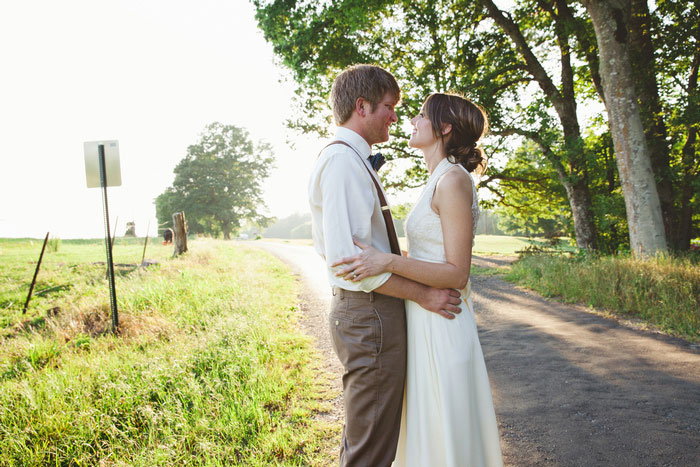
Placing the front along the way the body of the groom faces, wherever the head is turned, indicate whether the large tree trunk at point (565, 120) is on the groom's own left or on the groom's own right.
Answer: on the groom's own left

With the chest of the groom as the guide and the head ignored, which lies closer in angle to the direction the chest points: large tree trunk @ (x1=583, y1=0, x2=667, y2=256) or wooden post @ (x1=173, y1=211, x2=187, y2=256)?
the large tree trunk

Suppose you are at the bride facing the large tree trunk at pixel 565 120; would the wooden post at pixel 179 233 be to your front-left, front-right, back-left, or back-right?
front-left

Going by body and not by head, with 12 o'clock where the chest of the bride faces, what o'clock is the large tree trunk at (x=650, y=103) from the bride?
The large tree trunk is roughly at 4 o'clock from the bride.

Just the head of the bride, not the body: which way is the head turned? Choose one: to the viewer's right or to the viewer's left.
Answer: to the viewer's left

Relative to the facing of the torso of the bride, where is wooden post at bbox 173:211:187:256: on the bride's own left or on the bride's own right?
on the bride's own right

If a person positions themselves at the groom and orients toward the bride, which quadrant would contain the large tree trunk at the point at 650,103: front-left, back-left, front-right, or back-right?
front-left

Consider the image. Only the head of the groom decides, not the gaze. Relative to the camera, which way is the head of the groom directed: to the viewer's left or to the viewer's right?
to the viewer's right

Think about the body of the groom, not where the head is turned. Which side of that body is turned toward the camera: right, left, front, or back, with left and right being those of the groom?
right

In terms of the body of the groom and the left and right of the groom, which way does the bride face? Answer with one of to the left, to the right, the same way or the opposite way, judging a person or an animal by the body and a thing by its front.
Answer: the opposite way

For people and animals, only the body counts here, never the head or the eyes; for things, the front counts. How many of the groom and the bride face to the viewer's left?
1

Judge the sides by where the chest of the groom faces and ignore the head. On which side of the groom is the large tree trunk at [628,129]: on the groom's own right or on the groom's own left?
on the groom's own left

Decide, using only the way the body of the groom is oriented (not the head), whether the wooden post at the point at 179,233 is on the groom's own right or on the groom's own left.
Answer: on the groom's own left

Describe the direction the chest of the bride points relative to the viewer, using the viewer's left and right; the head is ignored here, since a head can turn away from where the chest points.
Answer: facing to the left of the viewer

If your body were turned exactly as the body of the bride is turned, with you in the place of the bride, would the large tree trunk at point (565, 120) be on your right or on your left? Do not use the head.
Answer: on your right

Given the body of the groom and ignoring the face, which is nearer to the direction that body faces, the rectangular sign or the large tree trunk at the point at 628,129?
the large tree trunk
